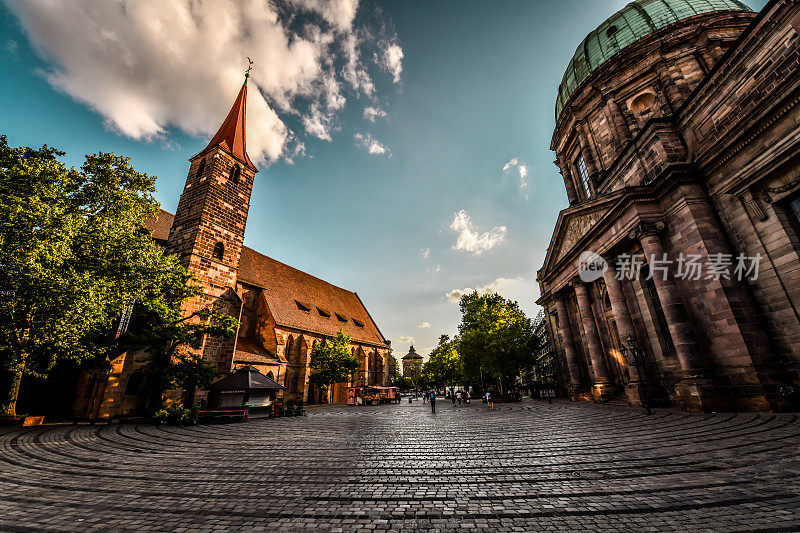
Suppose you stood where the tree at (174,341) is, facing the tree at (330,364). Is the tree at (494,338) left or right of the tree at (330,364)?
right

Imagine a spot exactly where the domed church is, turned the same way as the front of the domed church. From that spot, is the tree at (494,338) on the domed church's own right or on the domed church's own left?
on the domed church's own right

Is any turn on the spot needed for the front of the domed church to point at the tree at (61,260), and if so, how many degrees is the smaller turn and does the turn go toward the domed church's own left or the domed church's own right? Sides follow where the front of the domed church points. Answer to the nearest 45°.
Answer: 0° — it already faces it

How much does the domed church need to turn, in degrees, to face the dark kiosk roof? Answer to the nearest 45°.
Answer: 0° — it already faces it

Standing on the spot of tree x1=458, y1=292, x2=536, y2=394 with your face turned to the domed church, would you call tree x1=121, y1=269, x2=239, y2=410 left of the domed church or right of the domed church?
right

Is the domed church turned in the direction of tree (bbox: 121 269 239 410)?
yes

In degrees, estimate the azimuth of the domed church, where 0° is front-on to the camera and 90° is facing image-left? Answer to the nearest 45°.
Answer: approximately 45°

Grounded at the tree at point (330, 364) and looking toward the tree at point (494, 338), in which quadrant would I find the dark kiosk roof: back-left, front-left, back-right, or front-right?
back-right
